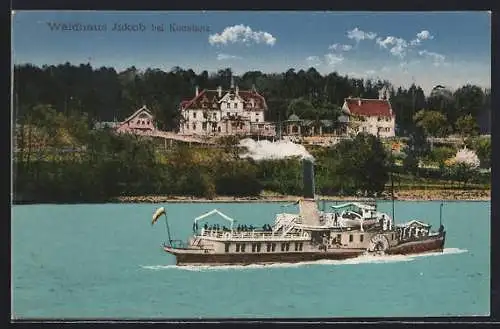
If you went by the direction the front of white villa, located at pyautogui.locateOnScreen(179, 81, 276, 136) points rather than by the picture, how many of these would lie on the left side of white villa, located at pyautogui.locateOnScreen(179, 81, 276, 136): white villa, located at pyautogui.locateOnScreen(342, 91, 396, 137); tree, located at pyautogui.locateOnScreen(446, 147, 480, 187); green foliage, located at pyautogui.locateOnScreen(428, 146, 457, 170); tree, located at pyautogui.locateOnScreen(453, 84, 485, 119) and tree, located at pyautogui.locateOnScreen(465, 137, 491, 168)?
5

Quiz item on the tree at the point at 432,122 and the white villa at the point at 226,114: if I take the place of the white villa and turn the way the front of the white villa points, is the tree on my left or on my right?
on my left

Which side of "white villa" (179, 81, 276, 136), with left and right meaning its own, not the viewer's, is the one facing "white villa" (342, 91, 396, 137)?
left

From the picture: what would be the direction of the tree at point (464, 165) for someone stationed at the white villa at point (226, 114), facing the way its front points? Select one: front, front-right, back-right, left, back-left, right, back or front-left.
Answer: left

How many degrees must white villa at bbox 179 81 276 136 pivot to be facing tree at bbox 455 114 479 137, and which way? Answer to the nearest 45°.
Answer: approximately 90° to its left

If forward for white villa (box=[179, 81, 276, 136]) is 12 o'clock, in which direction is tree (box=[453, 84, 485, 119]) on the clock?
The tree is roughly at 9 o'clock from the white villa.

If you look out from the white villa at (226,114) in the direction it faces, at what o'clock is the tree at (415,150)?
The tree is roughly at 9 o'clock from the white villa.

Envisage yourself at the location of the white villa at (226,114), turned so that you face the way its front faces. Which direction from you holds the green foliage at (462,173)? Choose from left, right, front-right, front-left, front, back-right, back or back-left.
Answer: left

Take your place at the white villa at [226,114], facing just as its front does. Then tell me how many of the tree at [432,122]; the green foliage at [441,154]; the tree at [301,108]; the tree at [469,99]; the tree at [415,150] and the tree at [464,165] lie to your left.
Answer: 6

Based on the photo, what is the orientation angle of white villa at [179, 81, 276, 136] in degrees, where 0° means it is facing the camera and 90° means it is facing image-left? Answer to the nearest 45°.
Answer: approximately 0°
